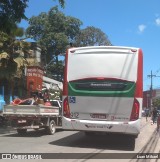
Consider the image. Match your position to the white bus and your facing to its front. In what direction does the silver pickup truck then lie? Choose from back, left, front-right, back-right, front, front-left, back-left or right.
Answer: front-left

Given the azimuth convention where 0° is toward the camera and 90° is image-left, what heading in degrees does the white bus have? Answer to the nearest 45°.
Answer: approximately 180°

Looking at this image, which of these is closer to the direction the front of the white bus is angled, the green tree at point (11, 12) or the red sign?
the red sign

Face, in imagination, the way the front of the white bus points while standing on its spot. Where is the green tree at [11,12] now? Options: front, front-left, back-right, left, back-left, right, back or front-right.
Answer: left

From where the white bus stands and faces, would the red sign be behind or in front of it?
in front
